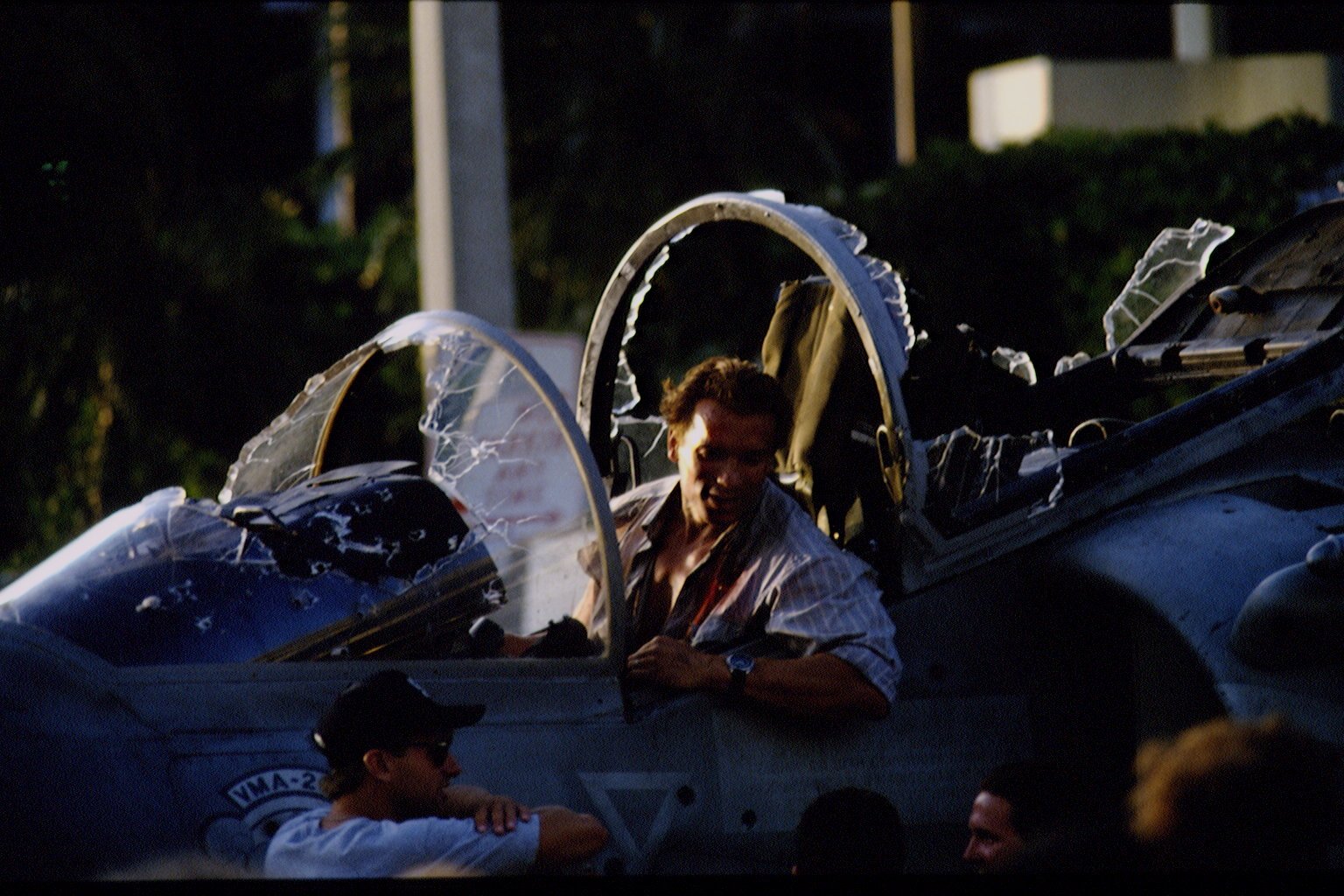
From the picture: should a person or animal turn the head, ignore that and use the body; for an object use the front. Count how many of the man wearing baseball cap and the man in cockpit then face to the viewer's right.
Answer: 1

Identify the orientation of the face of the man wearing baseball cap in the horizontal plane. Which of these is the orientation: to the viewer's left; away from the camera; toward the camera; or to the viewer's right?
to the viewer's right

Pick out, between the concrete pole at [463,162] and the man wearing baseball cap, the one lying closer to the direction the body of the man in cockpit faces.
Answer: the man wearing baseball cap

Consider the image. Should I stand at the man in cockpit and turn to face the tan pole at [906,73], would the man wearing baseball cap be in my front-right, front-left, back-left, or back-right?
back-left

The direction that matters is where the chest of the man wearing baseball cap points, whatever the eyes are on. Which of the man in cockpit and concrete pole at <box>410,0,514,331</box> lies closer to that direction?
the man in cockpit

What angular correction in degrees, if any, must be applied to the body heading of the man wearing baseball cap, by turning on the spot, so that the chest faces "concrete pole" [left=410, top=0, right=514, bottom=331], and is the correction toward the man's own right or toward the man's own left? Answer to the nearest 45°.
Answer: approximately 90° to the man's own left

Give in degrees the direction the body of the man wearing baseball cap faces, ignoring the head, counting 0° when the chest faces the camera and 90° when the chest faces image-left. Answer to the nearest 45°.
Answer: approximately 270°

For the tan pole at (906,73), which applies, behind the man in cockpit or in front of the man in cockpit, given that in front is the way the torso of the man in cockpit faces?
behind

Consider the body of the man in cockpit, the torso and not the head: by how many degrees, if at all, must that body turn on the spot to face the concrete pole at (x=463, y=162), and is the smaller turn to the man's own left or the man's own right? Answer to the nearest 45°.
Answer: approximately 135° to the man's own right

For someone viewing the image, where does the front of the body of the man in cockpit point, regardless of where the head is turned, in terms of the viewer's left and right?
facing the viewer and to the left of the viewer
